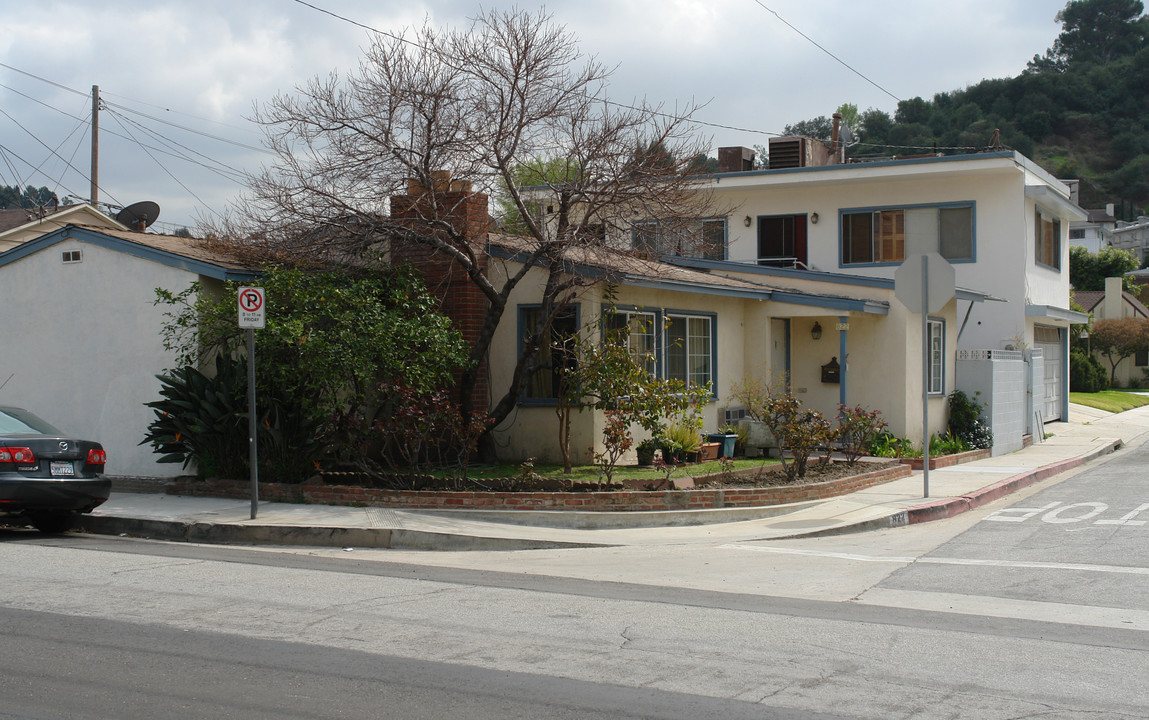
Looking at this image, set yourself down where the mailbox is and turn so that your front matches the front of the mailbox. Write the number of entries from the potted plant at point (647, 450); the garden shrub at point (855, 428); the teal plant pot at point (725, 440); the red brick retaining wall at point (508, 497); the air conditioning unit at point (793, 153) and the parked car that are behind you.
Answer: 1

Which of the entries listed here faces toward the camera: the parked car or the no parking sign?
the no parking sign

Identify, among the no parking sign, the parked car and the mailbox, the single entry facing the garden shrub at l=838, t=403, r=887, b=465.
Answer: the mailbox

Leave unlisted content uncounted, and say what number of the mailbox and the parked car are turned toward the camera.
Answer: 1

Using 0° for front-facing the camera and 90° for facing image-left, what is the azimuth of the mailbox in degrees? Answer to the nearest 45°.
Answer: approximately 0°

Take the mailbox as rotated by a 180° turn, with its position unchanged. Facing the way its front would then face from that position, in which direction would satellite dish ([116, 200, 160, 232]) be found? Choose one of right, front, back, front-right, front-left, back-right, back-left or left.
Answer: left

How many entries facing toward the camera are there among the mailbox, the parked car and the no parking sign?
2

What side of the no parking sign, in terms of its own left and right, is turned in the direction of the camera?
front

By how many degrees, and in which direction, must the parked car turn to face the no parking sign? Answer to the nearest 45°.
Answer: approximately 135° to its right

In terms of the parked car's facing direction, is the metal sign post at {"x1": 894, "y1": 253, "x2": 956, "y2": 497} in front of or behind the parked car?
behind

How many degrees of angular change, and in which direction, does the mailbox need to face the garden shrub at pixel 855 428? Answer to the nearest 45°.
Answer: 0° — it already faces it

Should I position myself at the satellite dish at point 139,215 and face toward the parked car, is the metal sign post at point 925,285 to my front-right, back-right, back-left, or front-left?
front-left

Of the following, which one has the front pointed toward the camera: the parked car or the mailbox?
the mailbox

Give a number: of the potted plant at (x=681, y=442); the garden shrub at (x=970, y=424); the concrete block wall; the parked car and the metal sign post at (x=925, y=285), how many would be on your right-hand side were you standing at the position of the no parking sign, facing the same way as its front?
1

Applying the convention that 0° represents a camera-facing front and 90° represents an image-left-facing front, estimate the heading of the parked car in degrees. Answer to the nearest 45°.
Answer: approximately 135°

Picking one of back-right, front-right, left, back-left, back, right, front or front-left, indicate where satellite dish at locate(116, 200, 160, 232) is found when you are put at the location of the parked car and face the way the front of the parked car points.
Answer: front-right
